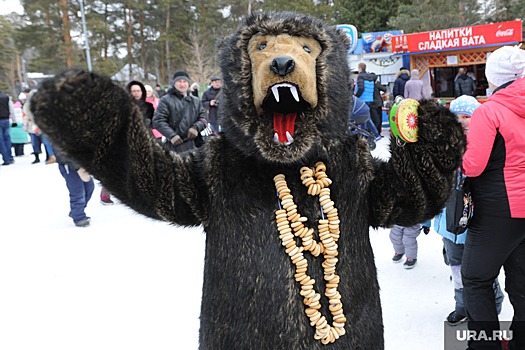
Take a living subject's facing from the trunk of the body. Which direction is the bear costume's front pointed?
toward the camera

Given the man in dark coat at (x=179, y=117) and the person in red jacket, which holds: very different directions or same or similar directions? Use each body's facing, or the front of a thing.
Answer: very different directions

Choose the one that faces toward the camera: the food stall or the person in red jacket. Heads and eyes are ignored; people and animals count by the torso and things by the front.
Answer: the food stall

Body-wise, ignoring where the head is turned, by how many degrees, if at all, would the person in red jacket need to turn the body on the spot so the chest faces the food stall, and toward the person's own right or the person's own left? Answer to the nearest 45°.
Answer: approximately 45° to the person's own right

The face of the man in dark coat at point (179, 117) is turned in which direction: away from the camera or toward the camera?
toward the camera

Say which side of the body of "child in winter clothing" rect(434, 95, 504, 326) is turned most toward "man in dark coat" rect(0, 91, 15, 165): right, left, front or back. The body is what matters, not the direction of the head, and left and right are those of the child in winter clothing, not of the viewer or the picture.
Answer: right

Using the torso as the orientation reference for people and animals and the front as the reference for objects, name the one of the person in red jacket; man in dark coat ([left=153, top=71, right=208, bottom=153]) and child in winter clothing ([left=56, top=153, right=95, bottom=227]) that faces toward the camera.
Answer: the man in dark coat

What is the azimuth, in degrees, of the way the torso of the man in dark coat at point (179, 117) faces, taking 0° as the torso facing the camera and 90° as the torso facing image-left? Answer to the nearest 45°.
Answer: approximately 0°

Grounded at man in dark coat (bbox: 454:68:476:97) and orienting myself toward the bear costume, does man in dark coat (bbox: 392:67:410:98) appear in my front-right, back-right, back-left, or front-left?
front-right

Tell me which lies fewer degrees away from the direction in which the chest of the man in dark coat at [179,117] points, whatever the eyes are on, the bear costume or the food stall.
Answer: the bear costume

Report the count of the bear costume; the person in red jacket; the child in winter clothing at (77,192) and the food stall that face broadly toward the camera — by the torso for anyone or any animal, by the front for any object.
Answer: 2

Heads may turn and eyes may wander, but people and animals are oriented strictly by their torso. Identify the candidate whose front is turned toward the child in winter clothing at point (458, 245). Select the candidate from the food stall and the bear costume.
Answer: the food stall

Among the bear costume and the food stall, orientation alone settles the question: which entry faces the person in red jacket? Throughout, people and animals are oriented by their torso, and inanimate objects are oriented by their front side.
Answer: the food stall
